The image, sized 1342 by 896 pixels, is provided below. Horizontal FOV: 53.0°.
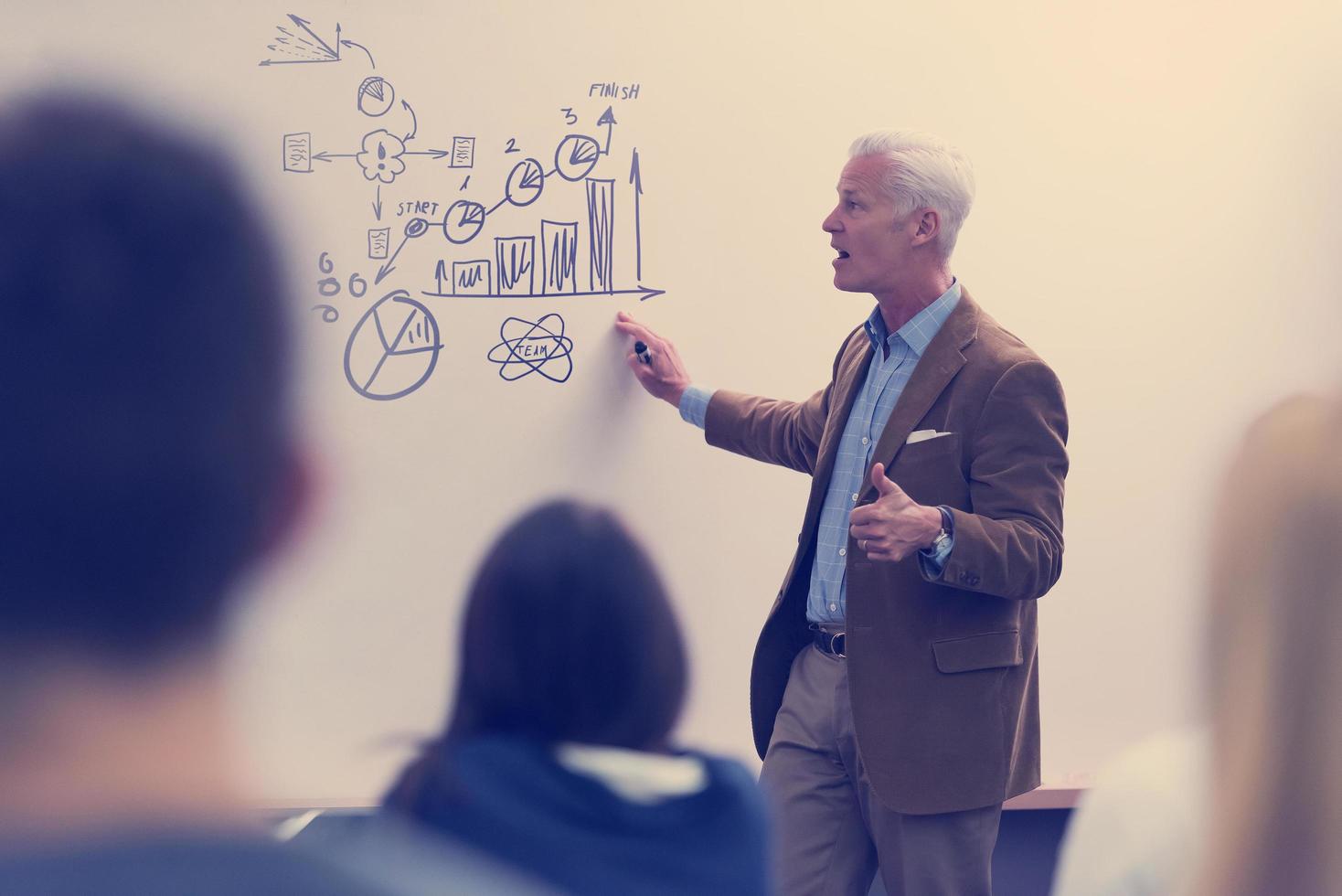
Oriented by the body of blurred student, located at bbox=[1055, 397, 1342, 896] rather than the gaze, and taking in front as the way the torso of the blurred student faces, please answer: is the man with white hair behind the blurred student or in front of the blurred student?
in front

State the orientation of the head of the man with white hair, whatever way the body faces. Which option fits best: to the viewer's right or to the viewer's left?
to the viewer's left

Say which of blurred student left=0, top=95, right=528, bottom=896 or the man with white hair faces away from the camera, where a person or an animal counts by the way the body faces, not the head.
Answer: the blurred student

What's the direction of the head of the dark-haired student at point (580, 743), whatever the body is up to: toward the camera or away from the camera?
away from the camera

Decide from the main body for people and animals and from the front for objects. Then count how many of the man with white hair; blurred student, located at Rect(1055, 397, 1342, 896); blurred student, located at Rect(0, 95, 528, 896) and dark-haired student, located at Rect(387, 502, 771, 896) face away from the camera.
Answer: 3

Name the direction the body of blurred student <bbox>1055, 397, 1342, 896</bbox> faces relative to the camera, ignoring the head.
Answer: away from the camera

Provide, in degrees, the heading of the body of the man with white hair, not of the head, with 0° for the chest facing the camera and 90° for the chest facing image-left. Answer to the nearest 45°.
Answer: approximately 45°

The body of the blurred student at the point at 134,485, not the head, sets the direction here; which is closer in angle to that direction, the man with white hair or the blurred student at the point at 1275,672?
the man with white hair

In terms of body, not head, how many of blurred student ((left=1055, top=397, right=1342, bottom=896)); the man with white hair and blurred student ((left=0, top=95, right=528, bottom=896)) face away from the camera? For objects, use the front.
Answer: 2

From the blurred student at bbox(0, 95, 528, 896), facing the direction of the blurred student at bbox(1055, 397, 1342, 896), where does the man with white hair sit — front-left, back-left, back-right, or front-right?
front-left

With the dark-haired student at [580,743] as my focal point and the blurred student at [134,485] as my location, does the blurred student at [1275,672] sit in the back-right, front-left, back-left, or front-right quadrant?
front-right

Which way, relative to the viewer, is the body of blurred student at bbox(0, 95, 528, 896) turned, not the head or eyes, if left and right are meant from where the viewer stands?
facing away from the viewer

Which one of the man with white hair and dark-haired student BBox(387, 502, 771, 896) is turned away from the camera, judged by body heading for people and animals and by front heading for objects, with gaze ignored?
the dark-haired student

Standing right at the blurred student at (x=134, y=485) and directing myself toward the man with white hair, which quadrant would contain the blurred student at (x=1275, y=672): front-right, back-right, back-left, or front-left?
front-right

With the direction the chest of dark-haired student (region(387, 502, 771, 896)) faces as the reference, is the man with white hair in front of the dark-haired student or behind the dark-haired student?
in front

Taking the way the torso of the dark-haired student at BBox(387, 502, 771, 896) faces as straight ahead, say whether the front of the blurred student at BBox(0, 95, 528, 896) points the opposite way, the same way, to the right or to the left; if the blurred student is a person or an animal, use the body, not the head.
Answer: the same way

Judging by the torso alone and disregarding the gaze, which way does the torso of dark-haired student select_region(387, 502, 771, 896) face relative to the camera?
away from the camera
